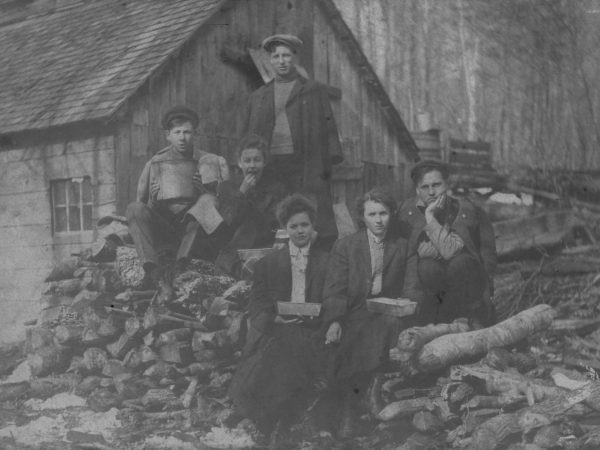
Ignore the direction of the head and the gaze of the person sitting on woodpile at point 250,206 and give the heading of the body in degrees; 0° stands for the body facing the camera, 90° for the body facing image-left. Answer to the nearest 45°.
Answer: approximately 0°

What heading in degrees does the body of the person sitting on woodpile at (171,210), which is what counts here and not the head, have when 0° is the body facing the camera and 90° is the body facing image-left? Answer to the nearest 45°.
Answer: approximately 0°

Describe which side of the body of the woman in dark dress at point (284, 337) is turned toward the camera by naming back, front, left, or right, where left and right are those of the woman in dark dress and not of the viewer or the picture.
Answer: front

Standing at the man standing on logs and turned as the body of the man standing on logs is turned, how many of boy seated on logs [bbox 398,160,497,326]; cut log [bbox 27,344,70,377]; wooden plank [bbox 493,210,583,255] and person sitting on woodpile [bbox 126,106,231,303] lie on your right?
2

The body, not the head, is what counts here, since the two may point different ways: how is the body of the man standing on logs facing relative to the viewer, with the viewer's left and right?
facing the viewer

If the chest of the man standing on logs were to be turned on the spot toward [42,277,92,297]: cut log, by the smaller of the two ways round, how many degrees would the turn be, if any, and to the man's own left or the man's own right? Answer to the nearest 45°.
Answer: approximately 90° to the man's own right
